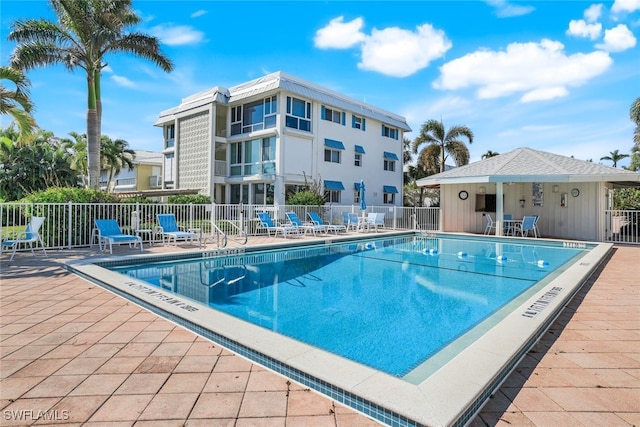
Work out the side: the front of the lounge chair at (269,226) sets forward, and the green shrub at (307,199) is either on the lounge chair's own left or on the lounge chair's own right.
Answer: on the lounge chair's own left

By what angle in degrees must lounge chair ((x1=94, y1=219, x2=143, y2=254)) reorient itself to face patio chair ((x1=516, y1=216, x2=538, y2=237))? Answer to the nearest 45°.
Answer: approximately 45° to its left

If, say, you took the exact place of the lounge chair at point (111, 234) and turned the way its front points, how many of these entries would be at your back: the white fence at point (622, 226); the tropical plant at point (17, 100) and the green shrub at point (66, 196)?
2

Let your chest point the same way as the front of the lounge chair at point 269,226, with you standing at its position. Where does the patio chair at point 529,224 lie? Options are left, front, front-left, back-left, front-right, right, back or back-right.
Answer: front-left

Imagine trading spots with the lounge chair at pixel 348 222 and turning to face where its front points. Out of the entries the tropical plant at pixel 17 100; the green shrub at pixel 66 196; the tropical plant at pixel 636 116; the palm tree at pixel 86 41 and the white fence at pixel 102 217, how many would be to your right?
4

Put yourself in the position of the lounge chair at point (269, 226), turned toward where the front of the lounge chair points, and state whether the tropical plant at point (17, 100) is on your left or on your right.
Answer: on your right

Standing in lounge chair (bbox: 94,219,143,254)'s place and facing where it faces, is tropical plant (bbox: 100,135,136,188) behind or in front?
behind

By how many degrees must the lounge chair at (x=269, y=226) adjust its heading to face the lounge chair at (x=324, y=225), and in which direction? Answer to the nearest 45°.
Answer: approximately 90° to its left
